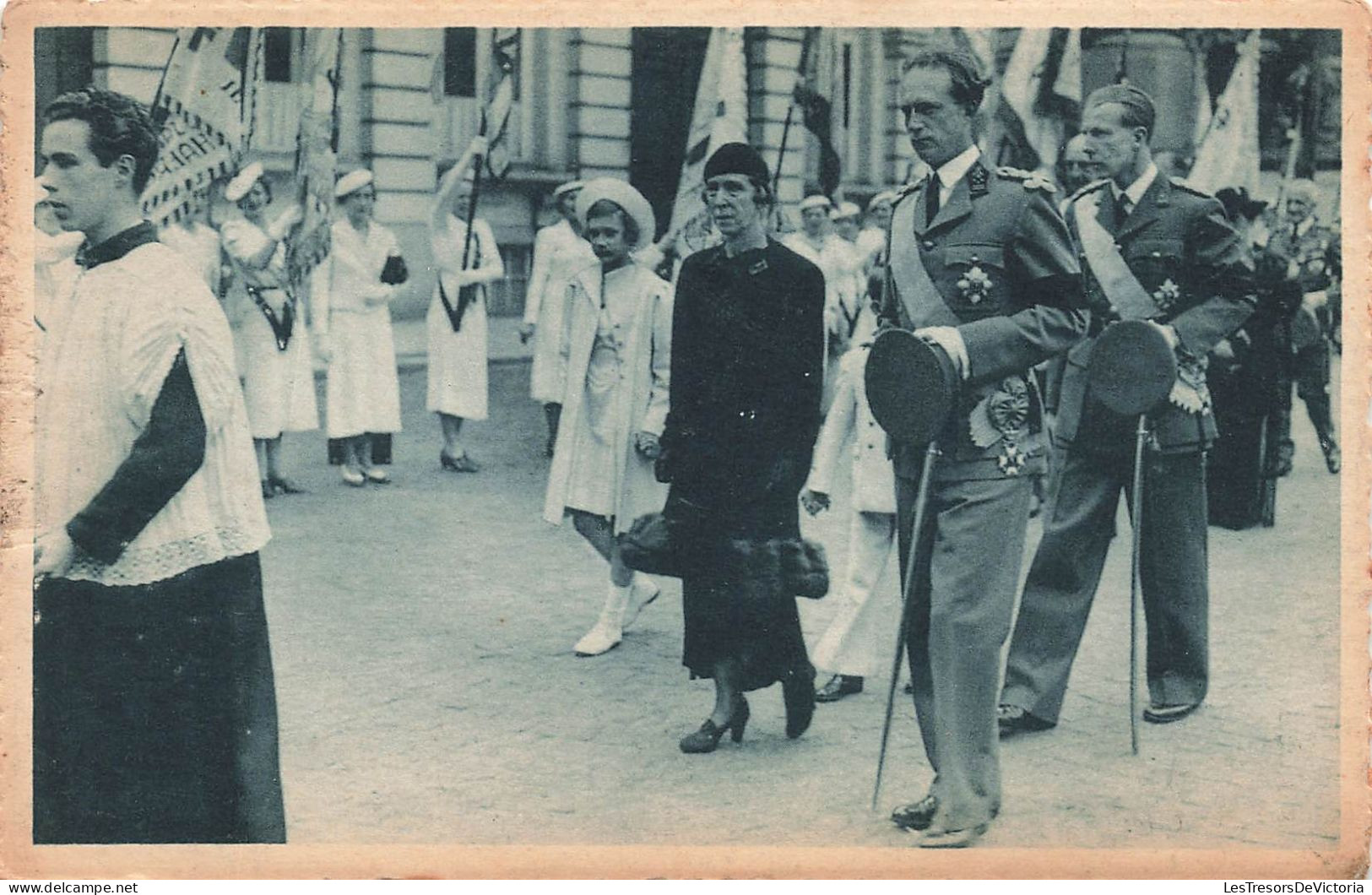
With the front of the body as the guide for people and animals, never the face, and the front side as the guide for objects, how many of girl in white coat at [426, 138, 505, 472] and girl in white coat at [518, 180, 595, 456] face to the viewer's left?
0

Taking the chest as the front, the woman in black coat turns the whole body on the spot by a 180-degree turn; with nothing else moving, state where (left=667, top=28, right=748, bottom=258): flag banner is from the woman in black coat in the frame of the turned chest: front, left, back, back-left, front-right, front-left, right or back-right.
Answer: front-left

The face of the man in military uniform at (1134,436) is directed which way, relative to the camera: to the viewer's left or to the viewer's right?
to the viewer's left

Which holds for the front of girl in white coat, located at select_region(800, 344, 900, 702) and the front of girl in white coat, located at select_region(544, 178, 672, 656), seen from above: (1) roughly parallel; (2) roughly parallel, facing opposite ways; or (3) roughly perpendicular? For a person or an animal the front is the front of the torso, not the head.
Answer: roughly parallel

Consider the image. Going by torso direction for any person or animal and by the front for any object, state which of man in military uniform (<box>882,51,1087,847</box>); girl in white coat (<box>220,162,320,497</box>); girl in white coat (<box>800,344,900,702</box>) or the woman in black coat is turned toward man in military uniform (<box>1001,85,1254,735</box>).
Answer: girl in white coat (<box>220,162,320,497</box>)

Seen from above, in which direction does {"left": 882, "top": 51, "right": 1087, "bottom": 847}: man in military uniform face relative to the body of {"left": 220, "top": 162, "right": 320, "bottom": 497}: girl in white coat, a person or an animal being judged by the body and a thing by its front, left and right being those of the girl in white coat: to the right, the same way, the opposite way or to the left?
to the right

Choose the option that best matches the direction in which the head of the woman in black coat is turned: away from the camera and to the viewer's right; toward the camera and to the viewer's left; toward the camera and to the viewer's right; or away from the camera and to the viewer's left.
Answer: toward the camera and to the viewer's left

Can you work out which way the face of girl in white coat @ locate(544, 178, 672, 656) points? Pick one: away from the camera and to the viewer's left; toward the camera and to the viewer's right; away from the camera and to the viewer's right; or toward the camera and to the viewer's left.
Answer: toward the camera and to the viewer's left

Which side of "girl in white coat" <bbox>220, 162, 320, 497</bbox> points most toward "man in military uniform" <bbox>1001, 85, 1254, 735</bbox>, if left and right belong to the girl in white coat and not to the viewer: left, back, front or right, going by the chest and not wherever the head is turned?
front

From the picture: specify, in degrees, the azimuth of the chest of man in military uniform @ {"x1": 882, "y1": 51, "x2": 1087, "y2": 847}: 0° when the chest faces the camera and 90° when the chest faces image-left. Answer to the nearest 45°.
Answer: approximately 45°

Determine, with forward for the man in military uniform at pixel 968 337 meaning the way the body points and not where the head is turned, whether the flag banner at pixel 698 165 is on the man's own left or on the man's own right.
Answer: on the man's own right

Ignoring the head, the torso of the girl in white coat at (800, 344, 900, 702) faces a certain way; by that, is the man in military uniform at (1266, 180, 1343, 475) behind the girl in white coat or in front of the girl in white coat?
behind
